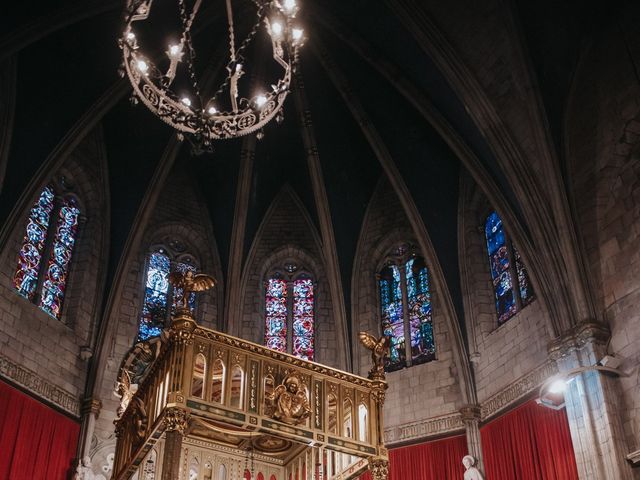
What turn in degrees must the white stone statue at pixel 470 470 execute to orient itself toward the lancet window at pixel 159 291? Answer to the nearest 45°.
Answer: approximately 45° to its right

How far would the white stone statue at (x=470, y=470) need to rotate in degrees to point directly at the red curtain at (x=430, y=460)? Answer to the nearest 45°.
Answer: approximately 90° to its right

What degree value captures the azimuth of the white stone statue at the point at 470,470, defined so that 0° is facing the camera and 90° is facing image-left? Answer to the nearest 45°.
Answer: approximately 45°

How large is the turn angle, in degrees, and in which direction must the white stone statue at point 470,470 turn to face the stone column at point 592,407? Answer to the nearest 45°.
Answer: approximately 90° to its left
